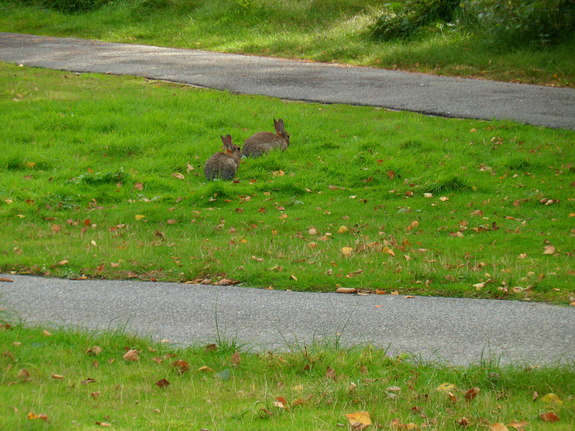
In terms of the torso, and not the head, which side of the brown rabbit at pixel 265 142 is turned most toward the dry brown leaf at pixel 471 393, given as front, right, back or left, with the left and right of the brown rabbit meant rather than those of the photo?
right

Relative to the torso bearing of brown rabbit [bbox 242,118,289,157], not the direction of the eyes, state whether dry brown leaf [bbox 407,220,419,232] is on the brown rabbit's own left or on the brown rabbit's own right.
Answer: on the brown rabbit's own right

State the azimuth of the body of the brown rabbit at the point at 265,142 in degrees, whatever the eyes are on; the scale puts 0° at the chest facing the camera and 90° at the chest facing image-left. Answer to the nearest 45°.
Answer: approximately 270°

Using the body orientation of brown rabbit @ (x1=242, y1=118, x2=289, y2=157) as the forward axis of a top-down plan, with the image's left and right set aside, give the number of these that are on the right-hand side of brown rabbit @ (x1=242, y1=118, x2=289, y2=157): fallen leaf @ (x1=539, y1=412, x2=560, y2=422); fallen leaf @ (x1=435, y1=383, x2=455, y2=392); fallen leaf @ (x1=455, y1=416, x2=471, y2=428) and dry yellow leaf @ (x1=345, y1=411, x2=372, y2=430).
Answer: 4

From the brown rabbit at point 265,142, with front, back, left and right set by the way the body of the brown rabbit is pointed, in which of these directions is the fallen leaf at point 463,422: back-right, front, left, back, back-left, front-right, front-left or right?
right

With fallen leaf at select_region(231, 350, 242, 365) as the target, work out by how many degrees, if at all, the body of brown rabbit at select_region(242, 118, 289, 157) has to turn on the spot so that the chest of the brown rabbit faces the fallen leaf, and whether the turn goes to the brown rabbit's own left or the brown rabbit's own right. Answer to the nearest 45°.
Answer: approximately 90° to the brown rabbit's own right

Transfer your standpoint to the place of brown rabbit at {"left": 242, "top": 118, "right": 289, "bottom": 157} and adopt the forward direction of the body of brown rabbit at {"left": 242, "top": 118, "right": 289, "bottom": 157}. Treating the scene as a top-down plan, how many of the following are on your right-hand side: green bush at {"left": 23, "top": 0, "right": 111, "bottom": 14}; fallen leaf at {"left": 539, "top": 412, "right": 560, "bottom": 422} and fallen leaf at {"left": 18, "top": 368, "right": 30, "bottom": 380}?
2

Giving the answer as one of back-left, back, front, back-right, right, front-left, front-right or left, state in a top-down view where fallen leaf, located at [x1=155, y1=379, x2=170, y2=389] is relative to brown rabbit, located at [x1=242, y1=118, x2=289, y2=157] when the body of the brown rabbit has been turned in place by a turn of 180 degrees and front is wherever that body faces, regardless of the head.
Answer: left

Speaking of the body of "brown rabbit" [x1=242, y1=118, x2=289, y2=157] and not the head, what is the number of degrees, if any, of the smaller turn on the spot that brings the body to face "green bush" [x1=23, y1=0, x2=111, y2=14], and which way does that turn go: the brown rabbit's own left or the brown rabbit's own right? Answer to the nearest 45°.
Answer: approximately 90° to the brown rabbit's own left

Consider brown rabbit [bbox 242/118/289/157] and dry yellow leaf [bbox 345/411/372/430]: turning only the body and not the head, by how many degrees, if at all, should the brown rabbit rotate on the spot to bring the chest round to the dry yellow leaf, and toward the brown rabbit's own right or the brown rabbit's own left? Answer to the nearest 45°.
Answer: approximately 90° to the brown rabbit's own right

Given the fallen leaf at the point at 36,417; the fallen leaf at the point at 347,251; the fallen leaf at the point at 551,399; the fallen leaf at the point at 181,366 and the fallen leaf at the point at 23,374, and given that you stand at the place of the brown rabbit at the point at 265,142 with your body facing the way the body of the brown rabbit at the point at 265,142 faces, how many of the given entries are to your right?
5

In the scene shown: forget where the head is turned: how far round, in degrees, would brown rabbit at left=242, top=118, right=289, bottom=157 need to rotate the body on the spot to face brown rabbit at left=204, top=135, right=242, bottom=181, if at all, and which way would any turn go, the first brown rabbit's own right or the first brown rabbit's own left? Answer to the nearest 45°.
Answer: approximately 135° to the first brown rabbit's own right

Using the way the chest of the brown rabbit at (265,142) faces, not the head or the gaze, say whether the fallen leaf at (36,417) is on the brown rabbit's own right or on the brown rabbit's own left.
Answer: on the brown rabbit's own right

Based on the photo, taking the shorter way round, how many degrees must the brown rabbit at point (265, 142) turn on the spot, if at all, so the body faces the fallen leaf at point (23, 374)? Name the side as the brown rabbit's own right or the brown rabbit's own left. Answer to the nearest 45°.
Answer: approximately 90° to the brown rabbit's own right

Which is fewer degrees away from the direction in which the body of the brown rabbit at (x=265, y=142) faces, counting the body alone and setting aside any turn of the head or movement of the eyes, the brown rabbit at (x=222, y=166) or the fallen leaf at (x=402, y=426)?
the fallen leaf

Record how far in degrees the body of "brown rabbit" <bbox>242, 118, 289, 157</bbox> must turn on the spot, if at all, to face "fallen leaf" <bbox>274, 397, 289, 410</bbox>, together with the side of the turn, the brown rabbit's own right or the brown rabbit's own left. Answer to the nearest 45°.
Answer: approximately 90° to the brown rabbit's own right

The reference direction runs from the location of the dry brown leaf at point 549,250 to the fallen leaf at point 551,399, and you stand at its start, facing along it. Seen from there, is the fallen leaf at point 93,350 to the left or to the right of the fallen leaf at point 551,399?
right

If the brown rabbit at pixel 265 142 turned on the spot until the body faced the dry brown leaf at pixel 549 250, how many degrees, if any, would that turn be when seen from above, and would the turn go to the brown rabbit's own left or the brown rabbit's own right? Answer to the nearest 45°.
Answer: approximately 45° to the brown rabbit's own right
